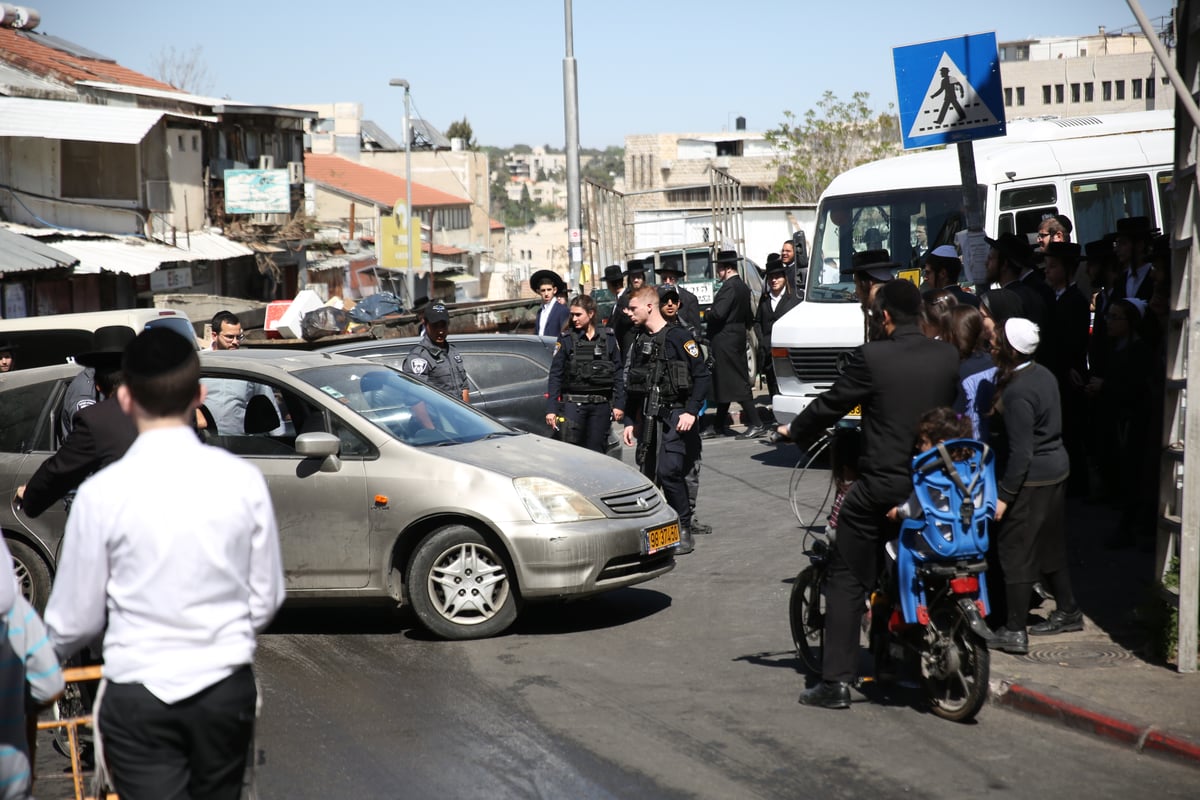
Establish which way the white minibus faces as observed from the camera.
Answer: facing the viewer and to the left of the viewer

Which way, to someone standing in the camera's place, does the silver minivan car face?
facing the viewer and to the right of the viewer

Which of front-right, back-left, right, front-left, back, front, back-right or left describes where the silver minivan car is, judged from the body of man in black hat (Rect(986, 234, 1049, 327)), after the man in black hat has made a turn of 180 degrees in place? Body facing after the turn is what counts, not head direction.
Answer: back-right

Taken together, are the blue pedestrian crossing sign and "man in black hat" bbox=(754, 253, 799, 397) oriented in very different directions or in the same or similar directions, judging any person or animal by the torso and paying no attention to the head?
same or similar directions

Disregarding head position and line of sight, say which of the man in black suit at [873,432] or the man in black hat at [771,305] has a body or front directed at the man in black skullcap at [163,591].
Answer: the man in black hat at [771,305]

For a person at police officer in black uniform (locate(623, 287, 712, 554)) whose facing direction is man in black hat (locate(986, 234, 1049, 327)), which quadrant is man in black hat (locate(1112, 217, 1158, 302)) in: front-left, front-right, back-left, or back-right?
front-left

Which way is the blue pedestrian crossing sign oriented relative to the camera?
toward the camera

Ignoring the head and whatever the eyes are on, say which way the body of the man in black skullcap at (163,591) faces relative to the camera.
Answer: away from the camera

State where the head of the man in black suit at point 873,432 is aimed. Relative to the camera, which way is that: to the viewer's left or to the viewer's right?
to the viewer's left

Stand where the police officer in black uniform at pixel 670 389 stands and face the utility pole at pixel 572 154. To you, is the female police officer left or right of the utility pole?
left

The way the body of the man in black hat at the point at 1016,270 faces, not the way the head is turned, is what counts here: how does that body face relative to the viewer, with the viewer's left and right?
facing to the left of the viewer

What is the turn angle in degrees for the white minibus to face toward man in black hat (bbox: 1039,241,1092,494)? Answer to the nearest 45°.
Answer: approximately 45° to its left

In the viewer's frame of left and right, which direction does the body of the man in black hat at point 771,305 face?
facing the viewer

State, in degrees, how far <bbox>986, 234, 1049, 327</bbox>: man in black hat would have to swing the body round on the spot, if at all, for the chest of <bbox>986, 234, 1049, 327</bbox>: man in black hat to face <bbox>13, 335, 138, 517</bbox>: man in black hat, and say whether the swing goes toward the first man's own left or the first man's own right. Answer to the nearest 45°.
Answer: approximately 45° to the first man's own left
